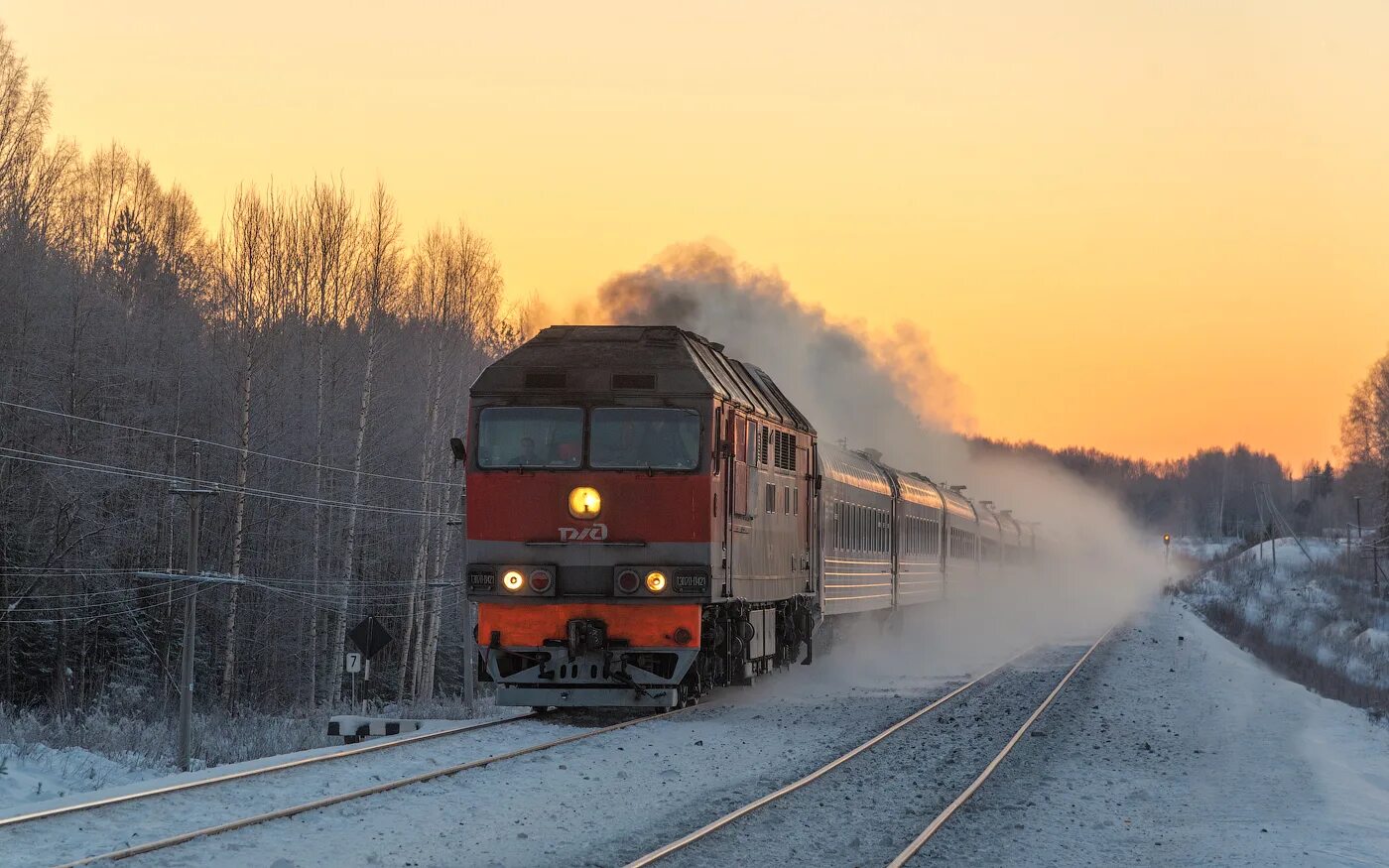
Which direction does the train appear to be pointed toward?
toward the camera
